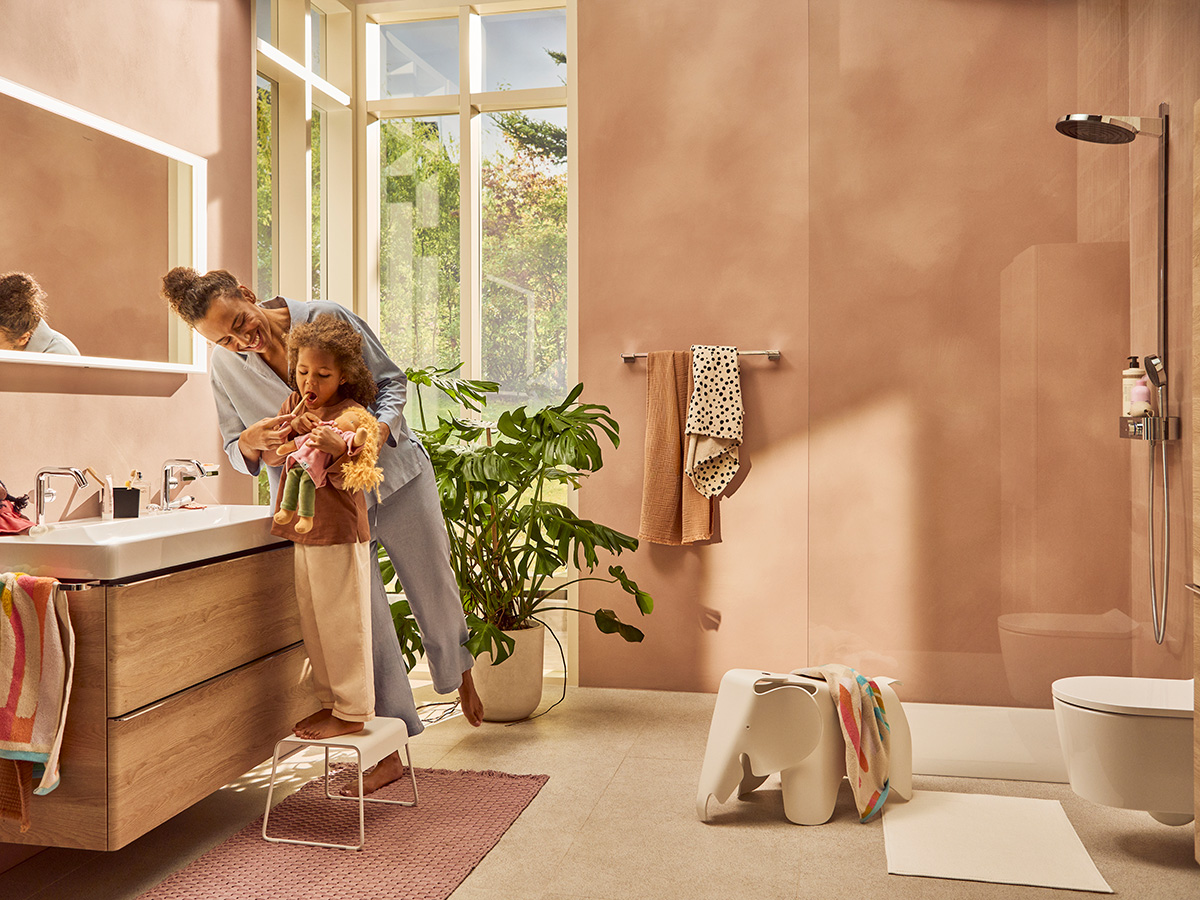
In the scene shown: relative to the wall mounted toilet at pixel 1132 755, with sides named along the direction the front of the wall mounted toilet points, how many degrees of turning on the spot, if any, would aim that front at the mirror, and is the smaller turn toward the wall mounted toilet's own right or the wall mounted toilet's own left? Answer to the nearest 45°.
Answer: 0° — it already faces it

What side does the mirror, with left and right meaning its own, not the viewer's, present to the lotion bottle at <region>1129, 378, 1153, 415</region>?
front

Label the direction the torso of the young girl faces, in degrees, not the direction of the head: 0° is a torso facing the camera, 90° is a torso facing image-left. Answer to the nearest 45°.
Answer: approximately 45°

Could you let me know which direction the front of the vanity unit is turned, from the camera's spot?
facing the viewer and to the right of the viewer

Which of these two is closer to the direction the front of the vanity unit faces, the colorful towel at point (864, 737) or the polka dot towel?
the colorful towel

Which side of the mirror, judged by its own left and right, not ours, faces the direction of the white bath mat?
front

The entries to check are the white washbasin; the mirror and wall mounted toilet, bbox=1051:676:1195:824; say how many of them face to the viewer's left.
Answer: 1

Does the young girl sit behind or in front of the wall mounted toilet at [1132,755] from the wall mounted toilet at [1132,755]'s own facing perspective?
in front

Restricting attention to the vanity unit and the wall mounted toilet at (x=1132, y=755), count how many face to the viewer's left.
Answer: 1

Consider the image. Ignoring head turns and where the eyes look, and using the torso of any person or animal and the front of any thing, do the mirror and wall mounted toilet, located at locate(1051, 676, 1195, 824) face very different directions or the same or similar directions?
very different directions

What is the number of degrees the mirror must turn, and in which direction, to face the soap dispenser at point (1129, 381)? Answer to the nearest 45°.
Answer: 0° — it already faces it

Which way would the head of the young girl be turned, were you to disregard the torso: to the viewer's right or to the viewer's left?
to the viewer's left

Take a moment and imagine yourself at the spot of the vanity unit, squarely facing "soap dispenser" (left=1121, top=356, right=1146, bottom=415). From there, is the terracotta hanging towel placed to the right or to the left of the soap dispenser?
left

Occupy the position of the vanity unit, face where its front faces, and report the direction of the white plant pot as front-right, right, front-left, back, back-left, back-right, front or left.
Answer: left

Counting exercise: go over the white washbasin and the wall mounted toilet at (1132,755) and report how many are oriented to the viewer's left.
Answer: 1

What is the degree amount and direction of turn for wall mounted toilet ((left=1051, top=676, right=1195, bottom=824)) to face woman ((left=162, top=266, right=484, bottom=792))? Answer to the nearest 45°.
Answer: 0° — it already faces them
